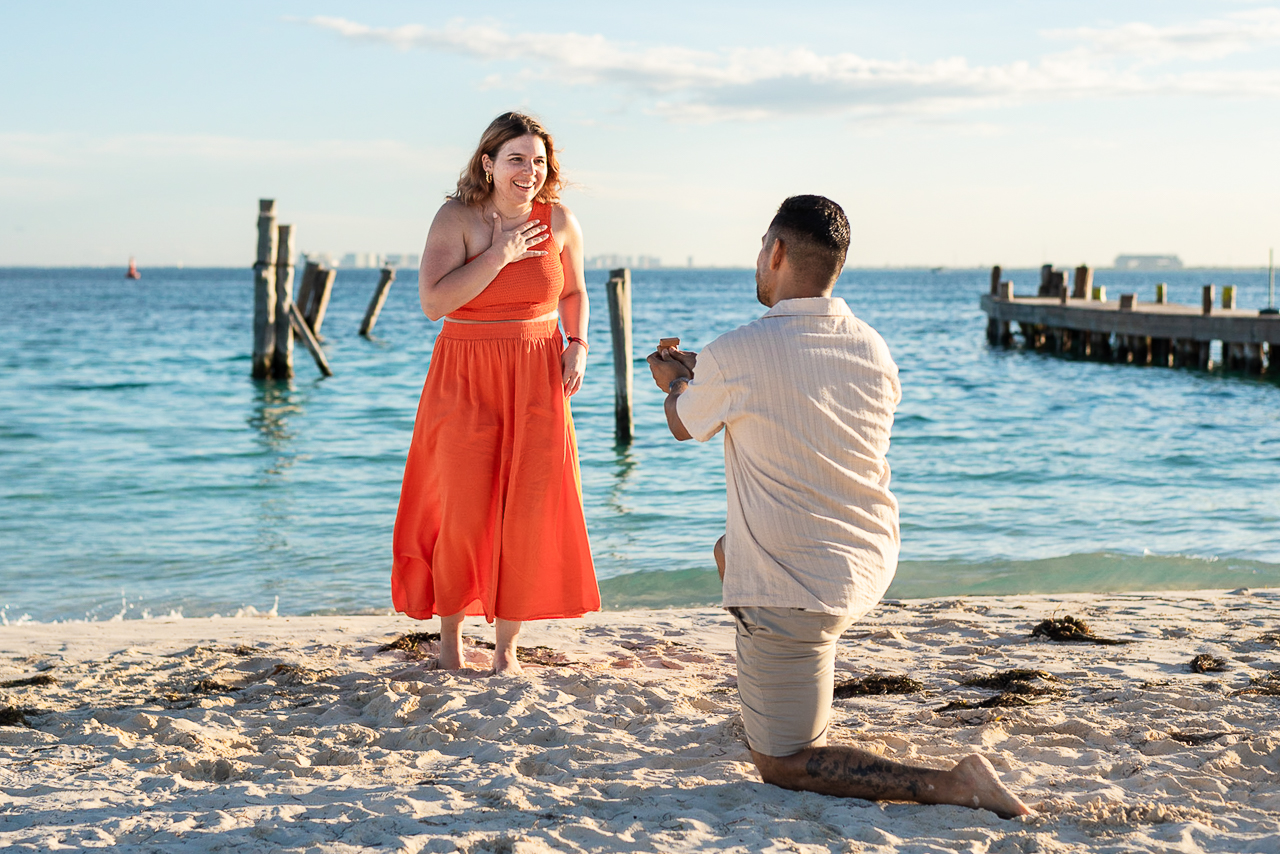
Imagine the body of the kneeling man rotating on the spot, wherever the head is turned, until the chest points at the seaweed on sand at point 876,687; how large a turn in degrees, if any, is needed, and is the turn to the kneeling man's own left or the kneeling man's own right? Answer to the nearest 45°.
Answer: approximately 45° to the kneeling man's own right

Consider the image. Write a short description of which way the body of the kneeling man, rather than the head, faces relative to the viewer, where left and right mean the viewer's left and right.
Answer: facing away from the viewer and to the left of the viewer

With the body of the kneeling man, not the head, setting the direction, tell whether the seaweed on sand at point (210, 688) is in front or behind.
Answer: in front
